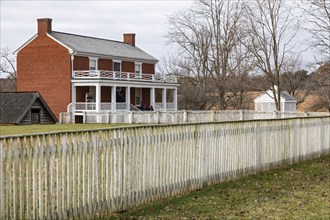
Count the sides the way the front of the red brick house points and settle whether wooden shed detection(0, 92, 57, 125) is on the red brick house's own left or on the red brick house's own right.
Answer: on the red brick house's own right

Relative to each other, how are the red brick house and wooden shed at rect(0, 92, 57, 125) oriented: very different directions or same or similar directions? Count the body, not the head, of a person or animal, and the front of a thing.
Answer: same or similar directions

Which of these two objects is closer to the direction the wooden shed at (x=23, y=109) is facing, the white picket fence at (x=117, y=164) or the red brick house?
the white picket fence

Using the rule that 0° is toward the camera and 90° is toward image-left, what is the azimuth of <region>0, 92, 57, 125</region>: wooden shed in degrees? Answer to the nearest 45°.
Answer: approximately 315°

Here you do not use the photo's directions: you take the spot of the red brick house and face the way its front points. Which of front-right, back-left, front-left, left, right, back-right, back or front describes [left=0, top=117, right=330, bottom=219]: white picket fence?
front-right

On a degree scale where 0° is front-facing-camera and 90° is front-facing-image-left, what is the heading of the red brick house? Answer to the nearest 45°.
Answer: approximately 315°

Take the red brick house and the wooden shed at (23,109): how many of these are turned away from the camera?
0

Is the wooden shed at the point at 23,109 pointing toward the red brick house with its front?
no

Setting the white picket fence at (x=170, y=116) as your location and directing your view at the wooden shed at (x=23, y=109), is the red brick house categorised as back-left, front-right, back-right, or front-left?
front-right
